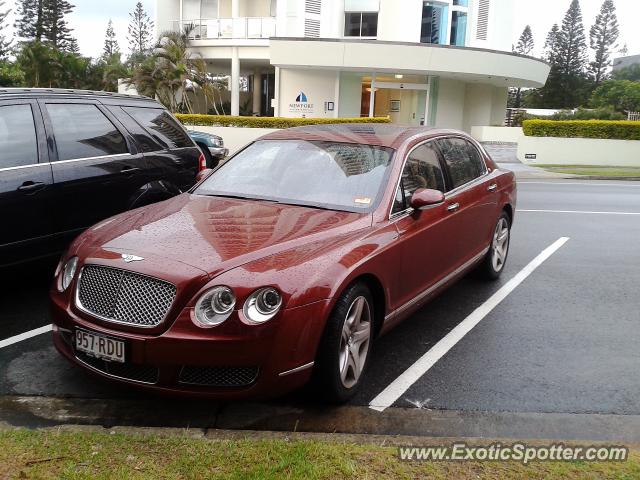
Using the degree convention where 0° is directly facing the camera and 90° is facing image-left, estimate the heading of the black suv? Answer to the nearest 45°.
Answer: approximately 45°

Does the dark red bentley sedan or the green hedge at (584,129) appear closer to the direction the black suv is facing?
the dark red bentley sedan

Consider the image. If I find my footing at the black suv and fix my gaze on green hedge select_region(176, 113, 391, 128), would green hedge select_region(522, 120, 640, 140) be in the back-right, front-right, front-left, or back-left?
front-right

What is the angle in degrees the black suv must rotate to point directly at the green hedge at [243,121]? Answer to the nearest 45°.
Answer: approximately 135° to its right

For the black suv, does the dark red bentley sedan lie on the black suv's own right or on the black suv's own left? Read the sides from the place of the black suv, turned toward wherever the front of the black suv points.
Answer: on the black suv's own left

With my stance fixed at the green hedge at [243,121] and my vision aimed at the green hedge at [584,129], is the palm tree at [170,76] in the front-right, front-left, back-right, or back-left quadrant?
back-left

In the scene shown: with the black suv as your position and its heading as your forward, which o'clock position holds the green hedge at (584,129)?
The green hedge is roughly at 6 o'clock from the black suv.

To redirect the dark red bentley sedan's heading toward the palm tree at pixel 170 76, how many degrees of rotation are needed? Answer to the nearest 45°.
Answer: approximately 135° to its right

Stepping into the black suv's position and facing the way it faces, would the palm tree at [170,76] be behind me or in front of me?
behind

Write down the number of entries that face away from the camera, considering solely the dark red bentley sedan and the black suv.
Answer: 0

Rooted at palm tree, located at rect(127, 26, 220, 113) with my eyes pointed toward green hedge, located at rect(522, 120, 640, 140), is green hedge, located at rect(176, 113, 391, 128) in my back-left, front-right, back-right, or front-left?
front-right

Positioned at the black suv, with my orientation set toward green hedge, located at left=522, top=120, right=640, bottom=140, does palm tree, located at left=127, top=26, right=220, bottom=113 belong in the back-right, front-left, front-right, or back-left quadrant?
front-left

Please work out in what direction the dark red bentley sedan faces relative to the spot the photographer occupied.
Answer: facing the viewer and to the left of the viewer

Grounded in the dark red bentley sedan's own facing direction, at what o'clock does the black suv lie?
The black suv is roughly at 3 o'clock from the dark red bentley sedan.

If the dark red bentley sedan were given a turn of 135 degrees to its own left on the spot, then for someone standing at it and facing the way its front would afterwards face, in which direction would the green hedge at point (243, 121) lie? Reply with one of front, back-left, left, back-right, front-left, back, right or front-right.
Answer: left

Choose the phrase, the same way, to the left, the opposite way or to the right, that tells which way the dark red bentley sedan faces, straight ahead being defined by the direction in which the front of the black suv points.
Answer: the same way

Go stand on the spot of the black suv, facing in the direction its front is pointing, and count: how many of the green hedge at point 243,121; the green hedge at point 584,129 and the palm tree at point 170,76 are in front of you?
0
